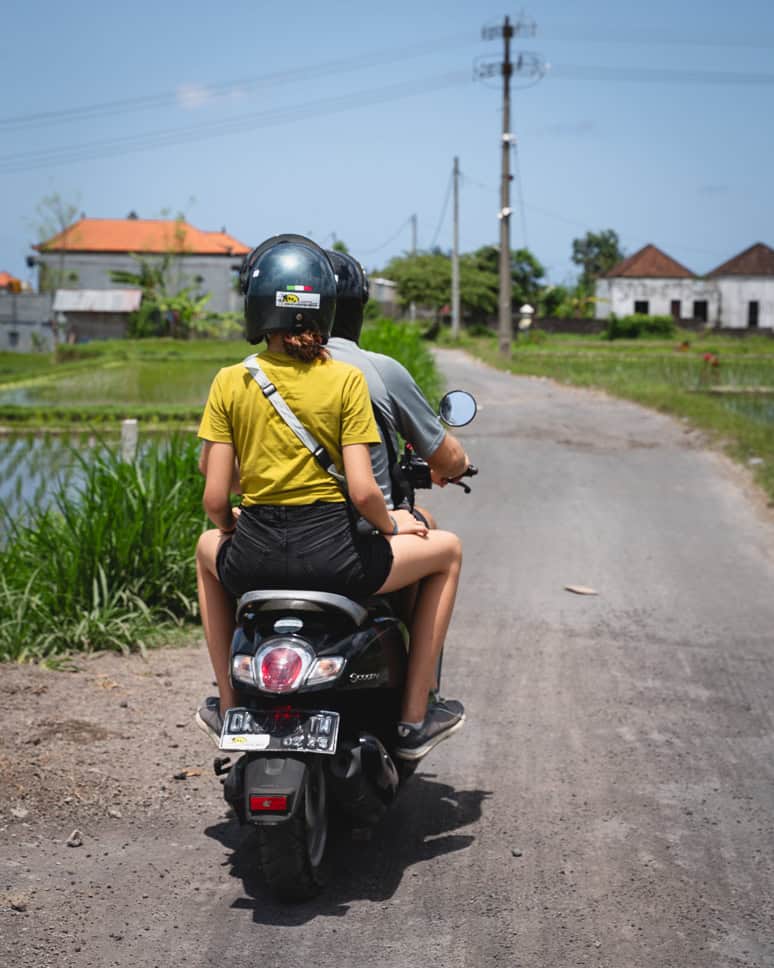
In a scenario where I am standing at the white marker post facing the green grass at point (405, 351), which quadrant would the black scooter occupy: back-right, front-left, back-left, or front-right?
back-right

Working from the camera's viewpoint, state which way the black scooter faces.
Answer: facing away from the viewer and to the right of the viewer

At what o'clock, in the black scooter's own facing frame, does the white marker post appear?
The white marker post is roughly at 10 o'clock from the black scooter.

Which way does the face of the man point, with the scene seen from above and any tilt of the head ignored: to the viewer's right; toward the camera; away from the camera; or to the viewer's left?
away from the camera

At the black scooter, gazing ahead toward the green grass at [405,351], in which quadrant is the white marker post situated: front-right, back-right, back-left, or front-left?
front-left

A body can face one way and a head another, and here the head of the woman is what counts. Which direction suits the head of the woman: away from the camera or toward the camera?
away from the camera

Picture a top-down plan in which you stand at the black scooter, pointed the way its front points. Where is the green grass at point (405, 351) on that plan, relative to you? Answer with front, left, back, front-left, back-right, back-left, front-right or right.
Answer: front-left
